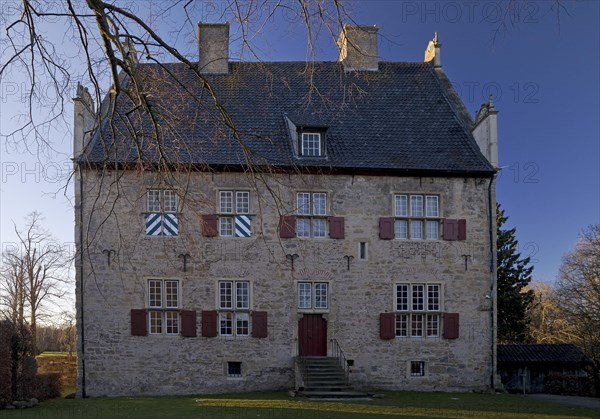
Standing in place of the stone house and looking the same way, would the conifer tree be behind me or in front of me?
behind

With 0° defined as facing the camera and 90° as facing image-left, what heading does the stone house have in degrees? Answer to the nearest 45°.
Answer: approximately 0°
